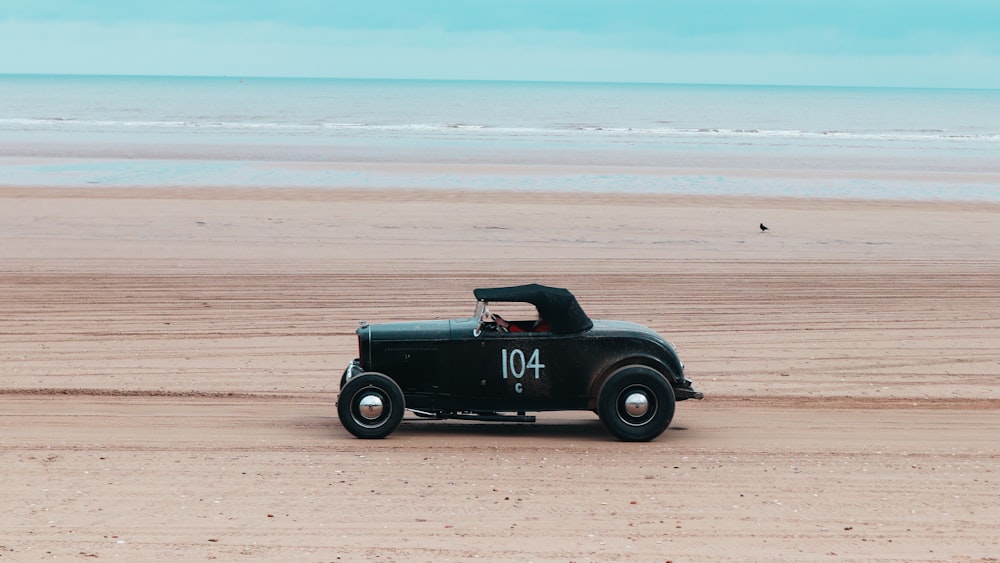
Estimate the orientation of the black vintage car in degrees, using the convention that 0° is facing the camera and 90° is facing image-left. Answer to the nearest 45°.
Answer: approximately 90°
